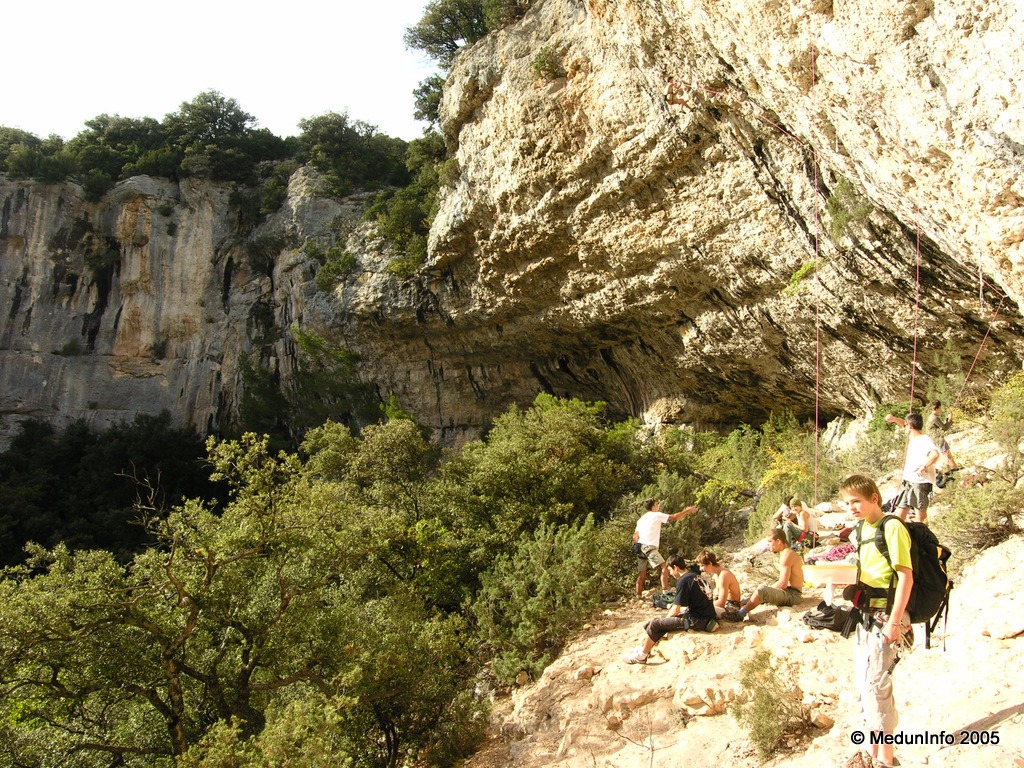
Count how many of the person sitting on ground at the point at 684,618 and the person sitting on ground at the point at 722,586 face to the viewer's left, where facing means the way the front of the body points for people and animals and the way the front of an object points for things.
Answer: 2

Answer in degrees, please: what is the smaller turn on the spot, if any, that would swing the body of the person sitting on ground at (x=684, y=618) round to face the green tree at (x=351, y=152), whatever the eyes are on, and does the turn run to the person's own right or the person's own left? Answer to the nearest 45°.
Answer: approximately 45° to the person's own right

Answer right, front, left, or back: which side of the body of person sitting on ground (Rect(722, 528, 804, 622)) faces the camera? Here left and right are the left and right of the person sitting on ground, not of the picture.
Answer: left

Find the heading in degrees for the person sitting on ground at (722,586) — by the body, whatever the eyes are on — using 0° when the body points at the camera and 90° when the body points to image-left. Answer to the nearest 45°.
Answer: approximately 90°

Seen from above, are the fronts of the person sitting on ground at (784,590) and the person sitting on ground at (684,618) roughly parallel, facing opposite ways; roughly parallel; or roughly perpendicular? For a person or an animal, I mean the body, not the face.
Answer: roughly parallel

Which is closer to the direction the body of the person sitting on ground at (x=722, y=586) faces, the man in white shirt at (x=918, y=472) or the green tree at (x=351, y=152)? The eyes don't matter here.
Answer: the green tree

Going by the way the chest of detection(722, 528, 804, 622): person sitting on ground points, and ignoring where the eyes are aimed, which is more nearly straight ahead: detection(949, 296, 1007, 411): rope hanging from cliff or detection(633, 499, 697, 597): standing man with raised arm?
the standing man with raised arm

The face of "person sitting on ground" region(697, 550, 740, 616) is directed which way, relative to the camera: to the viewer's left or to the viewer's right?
to the viewer's left

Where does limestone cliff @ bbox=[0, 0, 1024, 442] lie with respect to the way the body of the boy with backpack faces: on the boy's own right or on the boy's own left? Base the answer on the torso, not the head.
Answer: on the boy's own right

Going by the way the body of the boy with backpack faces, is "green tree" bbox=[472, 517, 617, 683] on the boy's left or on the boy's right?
on the boy's right

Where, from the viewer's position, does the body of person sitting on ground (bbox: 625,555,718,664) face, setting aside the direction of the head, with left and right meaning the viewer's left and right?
facing to the left of the viewer

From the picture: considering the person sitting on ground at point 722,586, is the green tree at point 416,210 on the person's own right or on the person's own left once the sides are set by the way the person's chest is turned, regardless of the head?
on the person's own right
